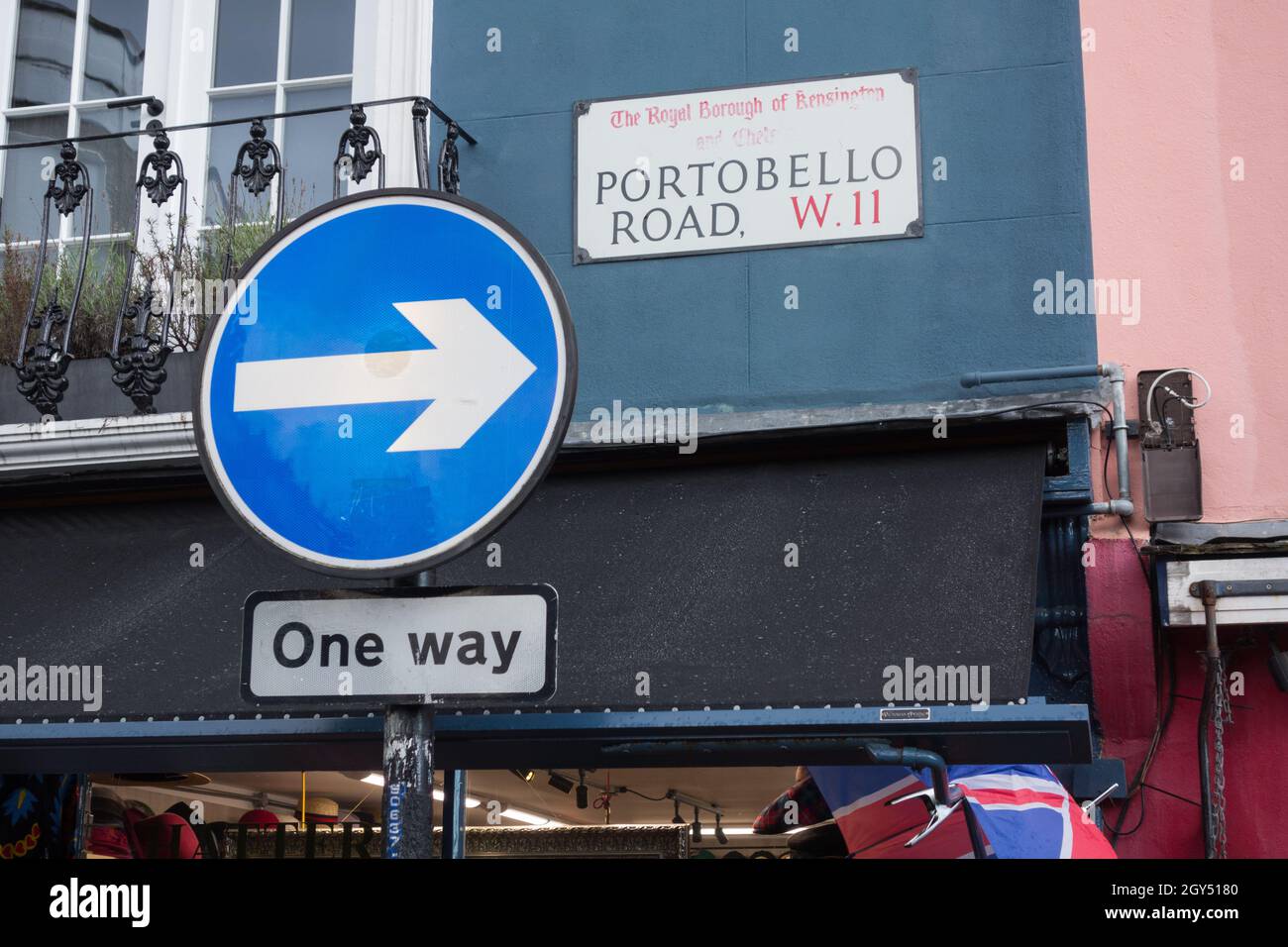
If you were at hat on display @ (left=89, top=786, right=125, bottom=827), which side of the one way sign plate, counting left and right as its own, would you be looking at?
back

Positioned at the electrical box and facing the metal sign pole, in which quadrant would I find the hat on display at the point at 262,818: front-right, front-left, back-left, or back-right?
front-right

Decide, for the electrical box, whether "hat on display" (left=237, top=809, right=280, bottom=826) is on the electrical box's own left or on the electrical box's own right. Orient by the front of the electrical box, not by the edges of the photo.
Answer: on the electrical box's own right

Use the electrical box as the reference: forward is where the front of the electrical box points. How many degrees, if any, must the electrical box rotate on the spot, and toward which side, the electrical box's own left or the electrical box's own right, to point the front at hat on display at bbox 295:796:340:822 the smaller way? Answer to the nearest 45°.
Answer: approximately 90° to the electrical box's own right

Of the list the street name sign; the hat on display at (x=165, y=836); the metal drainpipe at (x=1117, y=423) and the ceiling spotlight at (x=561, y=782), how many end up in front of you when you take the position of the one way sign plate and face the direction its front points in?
0

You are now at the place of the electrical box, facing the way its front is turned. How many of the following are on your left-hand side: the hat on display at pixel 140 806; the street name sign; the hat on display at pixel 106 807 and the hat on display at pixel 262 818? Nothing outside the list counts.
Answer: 0

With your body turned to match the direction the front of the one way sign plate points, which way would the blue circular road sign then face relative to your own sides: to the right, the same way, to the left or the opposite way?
the same way

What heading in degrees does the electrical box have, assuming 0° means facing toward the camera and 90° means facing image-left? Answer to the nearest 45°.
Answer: approximately 0°

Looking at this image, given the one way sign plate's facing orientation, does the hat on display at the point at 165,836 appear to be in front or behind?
behind

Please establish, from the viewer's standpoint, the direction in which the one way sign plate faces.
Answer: facing the viewer

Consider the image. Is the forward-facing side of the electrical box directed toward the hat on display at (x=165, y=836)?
no

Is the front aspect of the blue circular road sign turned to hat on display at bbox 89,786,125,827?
no

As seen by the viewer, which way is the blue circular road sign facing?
toward the camera

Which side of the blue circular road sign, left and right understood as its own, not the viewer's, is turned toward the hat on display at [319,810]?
back

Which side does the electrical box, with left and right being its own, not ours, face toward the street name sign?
right

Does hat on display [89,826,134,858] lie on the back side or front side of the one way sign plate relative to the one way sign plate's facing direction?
on the back side

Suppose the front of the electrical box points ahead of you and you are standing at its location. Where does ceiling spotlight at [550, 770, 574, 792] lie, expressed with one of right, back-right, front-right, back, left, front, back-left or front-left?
right
